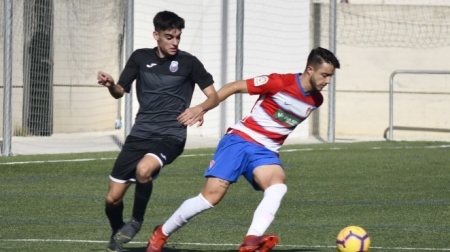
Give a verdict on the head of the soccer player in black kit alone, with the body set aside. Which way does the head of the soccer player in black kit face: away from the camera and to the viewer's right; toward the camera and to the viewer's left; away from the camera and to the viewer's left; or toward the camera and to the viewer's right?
toward the camera and to the viewer's right

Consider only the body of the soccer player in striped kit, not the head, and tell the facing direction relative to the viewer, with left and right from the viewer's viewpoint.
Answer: facing the viewer and to the right of the viewer
